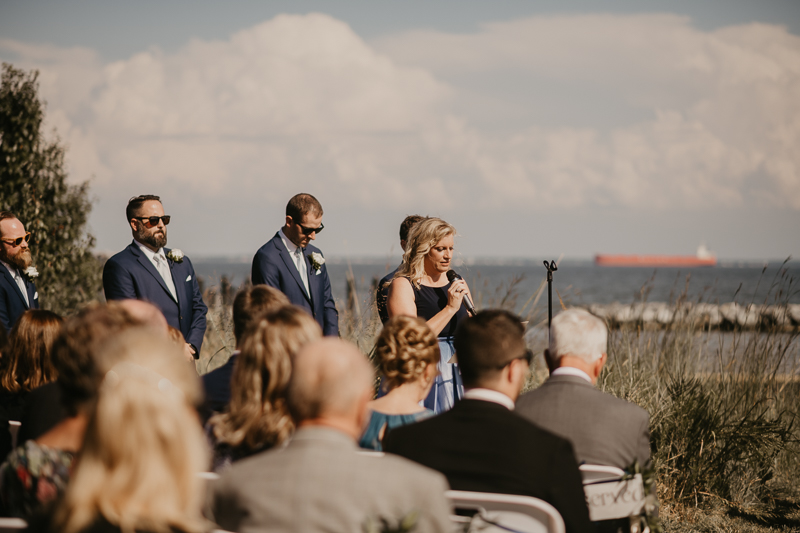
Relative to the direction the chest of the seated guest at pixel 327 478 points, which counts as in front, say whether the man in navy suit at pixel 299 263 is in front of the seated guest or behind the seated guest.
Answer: in front

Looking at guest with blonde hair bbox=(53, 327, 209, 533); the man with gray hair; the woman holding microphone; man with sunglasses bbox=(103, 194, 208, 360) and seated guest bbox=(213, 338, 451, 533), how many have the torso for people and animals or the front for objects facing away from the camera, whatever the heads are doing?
3

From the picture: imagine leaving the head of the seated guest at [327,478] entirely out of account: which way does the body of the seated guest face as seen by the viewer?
away from the camera

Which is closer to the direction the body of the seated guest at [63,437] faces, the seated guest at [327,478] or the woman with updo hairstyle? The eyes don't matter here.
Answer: the woman with updo hairstyle

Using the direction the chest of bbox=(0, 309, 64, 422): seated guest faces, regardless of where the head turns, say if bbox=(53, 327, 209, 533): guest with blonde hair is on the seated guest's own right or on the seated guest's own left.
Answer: on the seated guest's own right

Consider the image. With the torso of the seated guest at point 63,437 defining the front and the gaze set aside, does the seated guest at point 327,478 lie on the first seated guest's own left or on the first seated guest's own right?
on the first seated guest's own right

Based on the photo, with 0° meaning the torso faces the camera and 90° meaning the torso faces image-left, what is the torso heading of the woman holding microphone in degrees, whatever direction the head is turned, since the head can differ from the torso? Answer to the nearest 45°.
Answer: approximately 315°

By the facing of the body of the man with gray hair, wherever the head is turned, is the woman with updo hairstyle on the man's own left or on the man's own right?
on the man's own left

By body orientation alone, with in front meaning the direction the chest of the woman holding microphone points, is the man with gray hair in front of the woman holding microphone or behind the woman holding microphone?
in front

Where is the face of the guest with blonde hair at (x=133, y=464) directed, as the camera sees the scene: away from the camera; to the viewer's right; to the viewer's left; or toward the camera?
away from the camera

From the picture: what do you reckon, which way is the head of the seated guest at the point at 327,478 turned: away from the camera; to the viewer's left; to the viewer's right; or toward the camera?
away from the camera

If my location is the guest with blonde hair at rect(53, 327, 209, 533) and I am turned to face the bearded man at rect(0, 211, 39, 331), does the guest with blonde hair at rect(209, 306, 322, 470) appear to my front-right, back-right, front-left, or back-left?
front-right

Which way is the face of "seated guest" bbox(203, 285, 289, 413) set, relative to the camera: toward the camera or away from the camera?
away from the camera

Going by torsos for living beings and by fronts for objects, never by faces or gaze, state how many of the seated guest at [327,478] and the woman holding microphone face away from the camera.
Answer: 1

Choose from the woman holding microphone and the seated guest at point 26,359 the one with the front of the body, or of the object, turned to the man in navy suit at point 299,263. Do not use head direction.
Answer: the seated guest

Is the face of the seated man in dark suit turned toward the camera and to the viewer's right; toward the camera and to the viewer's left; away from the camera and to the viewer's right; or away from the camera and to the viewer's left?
away from the camera and to the viewer's right
